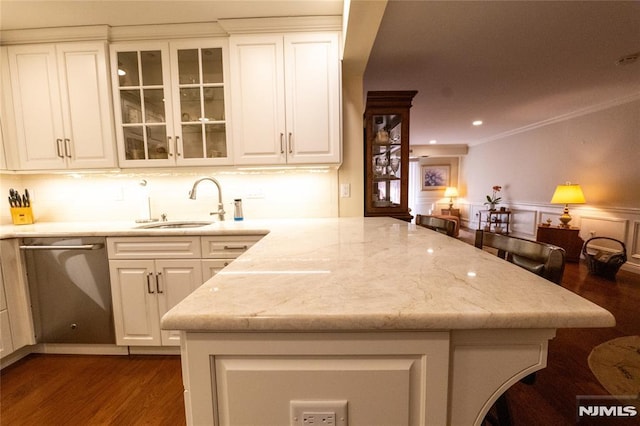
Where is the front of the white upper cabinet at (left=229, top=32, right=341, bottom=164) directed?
toward the camera

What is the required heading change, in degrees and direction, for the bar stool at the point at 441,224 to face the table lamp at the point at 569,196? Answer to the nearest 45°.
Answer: approximately 180°

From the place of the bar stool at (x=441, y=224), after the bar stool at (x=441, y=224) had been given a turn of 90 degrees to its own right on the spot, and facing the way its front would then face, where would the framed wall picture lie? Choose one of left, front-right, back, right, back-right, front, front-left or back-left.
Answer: front-right

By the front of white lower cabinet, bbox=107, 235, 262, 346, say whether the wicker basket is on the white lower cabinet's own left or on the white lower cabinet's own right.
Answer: on the white lower cabinet's own left

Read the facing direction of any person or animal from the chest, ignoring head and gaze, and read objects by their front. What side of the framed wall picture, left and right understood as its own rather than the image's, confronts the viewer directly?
front

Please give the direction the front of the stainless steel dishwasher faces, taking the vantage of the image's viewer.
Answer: facing the viewer

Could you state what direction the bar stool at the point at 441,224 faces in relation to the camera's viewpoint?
facing the viewer and to the left of the viewer

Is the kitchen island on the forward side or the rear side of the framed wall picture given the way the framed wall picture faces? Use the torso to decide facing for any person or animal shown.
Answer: on the forward side

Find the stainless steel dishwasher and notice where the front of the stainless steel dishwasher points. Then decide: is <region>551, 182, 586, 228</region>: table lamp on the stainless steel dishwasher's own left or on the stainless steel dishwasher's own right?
on the stainless steel dishwasher's own left

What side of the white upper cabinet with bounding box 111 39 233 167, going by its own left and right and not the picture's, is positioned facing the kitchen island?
front

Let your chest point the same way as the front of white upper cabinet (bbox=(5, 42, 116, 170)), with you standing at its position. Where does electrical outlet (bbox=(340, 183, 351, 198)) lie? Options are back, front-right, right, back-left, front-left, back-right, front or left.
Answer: front-left
